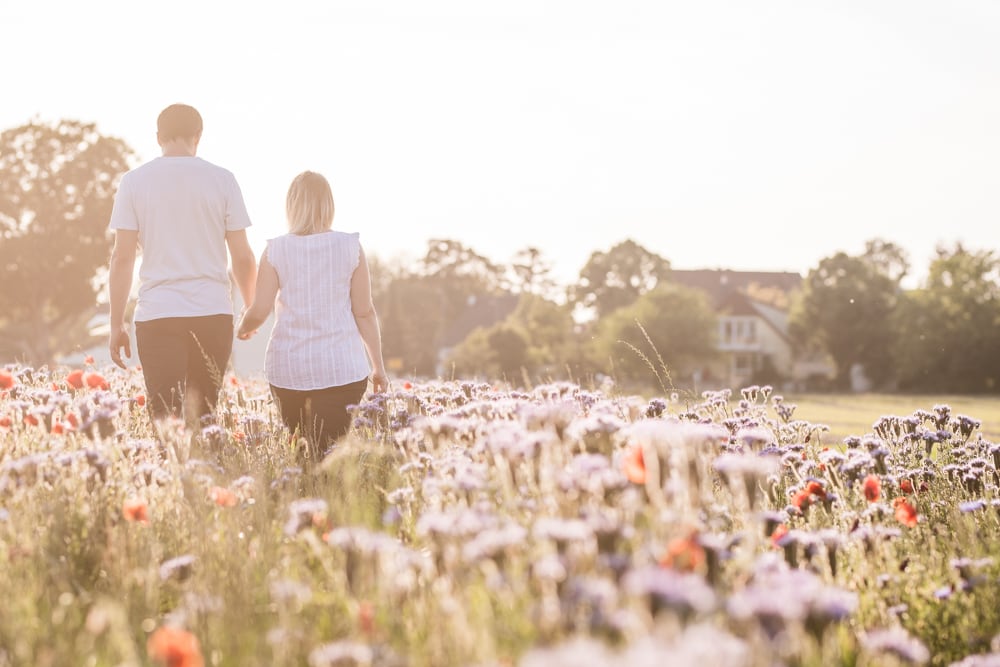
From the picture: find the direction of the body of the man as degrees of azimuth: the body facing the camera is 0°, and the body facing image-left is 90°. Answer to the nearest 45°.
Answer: approximately 180°

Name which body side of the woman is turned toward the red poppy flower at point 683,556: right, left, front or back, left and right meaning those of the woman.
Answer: back

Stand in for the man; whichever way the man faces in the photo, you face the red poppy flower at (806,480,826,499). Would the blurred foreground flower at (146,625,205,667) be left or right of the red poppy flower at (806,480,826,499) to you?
right

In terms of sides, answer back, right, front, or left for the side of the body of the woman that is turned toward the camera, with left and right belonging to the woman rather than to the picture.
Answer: back

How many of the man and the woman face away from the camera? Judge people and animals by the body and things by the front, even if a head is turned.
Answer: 2

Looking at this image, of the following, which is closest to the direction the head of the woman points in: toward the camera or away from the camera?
away from the camera

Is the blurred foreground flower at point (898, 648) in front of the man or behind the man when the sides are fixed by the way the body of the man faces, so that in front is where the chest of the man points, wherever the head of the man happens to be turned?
behind

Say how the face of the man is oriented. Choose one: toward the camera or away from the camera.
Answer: away from the camera

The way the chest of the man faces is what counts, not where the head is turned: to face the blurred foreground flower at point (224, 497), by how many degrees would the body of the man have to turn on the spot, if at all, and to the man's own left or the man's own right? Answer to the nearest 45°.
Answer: approximately 180°

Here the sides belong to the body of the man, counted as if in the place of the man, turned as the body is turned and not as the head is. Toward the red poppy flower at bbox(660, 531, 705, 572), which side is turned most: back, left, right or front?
back

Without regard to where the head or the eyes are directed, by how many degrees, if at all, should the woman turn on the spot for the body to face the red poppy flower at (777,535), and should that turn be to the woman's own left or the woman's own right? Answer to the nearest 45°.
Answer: approximately 135° to the woman's own right
